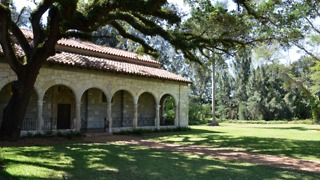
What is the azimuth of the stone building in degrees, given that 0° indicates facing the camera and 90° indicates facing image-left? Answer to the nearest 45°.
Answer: approximately 315°
